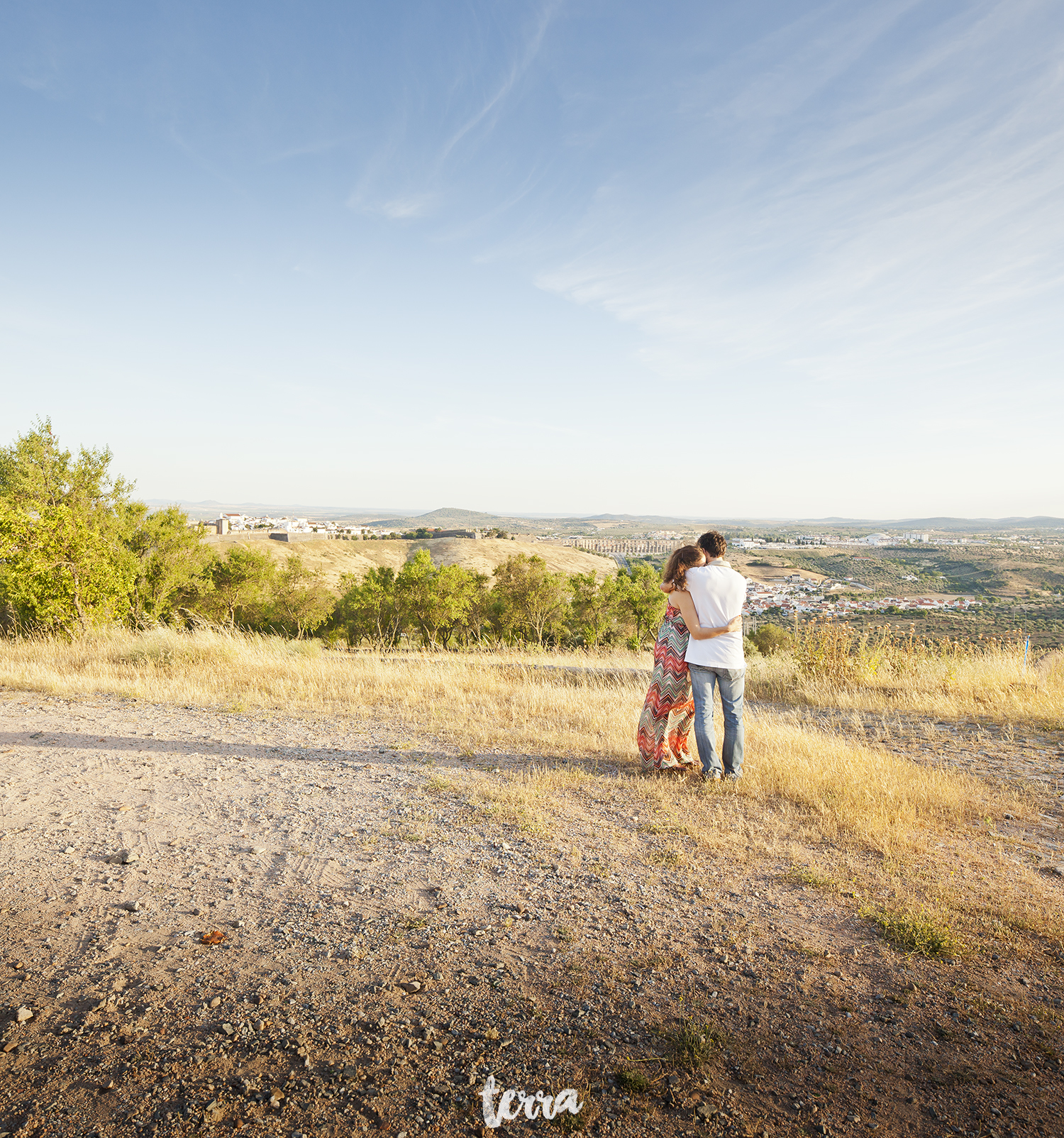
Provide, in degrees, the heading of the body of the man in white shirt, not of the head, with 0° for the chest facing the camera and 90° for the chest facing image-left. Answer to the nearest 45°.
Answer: approximately 180°

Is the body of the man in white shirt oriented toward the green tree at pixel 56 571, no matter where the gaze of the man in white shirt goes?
no

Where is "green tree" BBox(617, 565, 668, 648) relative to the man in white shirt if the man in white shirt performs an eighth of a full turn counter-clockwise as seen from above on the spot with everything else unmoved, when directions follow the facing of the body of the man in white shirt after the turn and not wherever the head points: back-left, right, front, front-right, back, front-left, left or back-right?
front-right

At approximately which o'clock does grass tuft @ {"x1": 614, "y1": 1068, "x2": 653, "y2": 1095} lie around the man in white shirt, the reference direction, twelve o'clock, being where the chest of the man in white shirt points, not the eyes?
The grass tuft is roughly at 6 o'clock from the man in white shirt.

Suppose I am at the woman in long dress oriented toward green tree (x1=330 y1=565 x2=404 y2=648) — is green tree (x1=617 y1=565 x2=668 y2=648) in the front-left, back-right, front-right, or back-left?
front-right

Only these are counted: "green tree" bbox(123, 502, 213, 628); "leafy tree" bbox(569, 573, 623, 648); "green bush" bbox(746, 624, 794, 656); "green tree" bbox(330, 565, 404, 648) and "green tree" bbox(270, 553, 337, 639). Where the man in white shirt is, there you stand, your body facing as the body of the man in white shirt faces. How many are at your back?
0

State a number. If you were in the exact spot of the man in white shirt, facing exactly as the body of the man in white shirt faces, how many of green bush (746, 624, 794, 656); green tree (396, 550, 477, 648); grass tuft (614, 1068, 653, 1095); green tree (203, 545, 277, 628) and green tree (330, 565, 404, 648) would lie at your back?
1

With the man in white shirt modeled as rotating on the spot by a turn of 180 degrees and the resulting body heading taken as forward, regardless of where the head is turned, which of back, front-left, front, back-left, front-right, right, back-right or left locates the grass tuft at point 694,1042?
front

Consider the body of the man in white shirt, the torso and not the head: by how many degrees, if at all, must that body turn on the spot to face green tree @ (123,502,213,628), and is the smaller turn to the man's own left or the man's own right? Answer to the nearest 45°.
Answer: approximately 45° to the man's own left

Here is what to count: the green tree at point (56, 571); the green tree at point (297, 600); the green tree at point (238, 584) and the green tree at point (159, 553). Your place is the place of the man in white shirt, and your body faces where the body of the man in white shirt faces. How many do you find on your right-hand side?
0

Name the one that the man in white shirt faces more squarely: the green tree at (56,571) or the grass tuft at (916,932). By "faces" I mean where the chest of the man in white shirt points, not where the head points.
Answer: the green tree

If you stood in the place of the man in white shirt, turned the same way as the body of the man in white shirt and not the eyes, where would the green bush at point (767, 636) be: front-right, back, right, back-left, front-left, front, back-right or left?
front

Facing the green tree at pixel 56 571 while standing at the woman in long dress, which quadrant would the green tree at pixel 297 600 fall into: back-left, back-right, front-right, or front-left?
front-right

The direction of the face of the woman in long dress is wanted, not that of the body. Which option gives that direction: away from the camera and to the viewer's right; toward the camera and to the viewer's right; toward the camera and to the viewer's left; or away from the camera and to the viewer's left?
away from the camera and to the viewer's right
